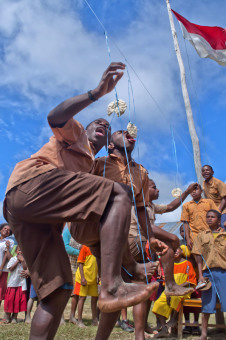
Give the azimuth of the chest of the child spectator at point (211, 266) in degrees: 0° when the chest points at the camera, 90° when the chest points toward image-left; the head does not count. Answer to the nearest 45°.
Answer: approximately 0°

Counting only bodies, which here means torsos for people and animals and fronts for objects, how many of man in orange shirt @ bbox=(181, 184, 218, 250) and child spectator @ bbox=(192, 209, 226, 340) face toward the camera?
2

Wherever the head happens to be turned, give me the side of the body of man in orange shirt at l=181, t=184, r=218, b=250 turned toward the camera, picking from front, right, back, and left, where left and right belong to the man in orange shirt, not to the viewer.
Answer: front

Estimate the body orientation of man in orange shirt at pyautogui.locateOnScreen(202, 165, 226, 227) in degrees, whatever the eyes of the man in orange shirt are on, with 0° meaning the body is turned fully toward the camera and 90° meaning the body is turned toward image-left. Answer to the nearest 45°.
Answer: approximately 45°

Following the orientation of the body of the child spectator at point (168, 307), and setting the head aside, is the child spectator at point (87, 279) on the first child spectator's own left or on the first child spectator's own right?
on the first child spectator's own right

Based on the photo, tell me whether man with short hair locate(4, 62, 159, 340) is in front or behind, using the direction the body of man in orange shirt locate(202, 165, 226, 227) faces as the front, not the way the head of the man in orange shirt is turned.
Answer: in front
